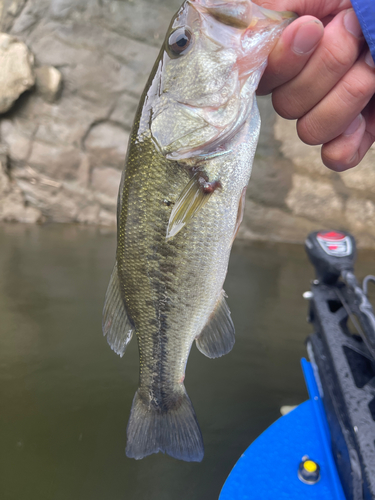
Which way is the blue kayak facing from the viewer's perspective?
away from the camera
